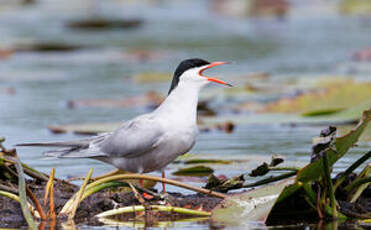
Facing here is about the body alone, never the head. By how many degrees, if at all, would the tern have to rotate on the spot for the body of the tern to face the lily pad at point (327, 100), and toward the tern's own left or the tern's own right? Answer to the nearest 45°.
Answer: approximately 45° to the tern's own left

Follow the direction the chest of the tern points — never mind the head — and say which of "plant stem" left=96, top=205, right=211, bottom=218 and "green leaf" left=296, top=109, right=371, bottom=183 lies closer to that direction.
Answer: the green leaf

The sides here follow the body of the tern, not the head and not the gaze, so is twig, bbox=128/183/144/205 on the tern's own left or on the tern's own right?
on the tern's own right

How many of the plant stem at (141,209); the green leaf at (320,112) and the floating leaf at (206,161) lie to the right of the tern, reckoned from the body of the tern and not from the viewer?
1

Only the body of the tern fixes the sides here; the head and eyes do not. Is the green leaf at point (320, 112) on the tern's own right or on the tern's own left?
on the tern's own left

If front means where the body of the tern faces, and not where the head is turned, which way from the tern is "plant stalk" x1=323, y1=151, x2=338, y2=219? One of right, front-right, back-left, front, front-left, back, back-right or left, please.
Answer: front-right

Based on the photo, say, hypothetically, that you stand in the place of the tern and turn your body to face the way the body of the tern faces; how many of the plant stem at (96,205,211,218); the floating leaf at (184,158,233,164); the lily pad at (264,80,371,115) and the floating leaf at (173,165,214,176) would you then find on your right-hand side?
1

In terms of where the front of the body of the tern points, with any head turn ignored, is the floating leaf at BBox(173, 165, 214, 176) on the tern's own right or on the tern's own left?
on the tern's own left

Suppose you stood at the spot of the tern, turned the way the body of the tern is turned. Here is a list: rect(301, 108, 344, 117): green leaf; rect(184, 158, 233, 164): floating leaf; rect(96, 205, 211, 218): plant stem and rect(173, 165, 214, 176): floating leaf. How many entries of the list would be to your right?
1

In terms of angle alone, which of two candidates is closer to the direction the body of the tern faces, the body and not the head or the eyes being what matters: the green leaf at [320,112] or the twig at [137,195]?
the green leaf

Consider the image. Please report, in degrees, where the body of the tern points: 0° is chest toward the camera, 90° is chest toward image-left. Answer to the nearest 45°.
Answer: approximately 270°

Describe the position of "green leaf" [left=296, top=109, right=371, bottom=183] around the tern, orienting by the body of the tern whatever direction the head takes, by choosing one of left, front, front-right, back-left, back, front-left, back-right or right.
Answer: front-right
